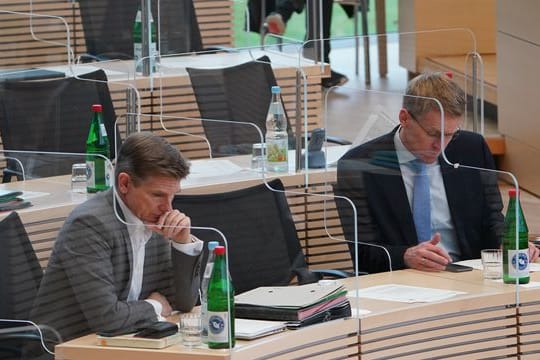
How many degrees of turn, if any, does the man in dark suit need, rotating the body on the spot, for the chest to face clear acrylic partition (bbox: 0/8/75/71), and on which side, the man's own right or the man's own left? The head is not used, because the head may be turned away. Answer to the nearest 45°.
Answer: approximately 180°

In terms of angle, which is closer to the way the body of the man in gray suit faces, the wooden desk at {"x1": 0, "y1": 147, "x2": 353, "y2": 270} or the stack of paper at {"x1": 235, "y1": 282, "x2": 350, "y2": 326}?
the stack of paper

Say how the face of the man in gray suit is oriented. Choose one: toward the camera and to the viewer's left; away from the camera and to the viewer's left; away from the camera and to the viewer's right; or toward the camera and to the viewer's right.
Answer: toward the camera and to the viewer's right

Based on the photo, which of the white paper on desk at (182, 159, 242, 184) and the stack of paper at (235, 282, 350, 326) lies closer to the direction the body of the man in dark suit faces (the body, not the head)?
the stack of paper

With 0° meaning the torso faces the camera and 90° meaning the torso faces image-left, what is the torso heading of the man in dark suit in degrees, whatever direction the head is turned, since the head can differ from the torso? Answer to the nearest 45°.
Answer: approximately 315°
